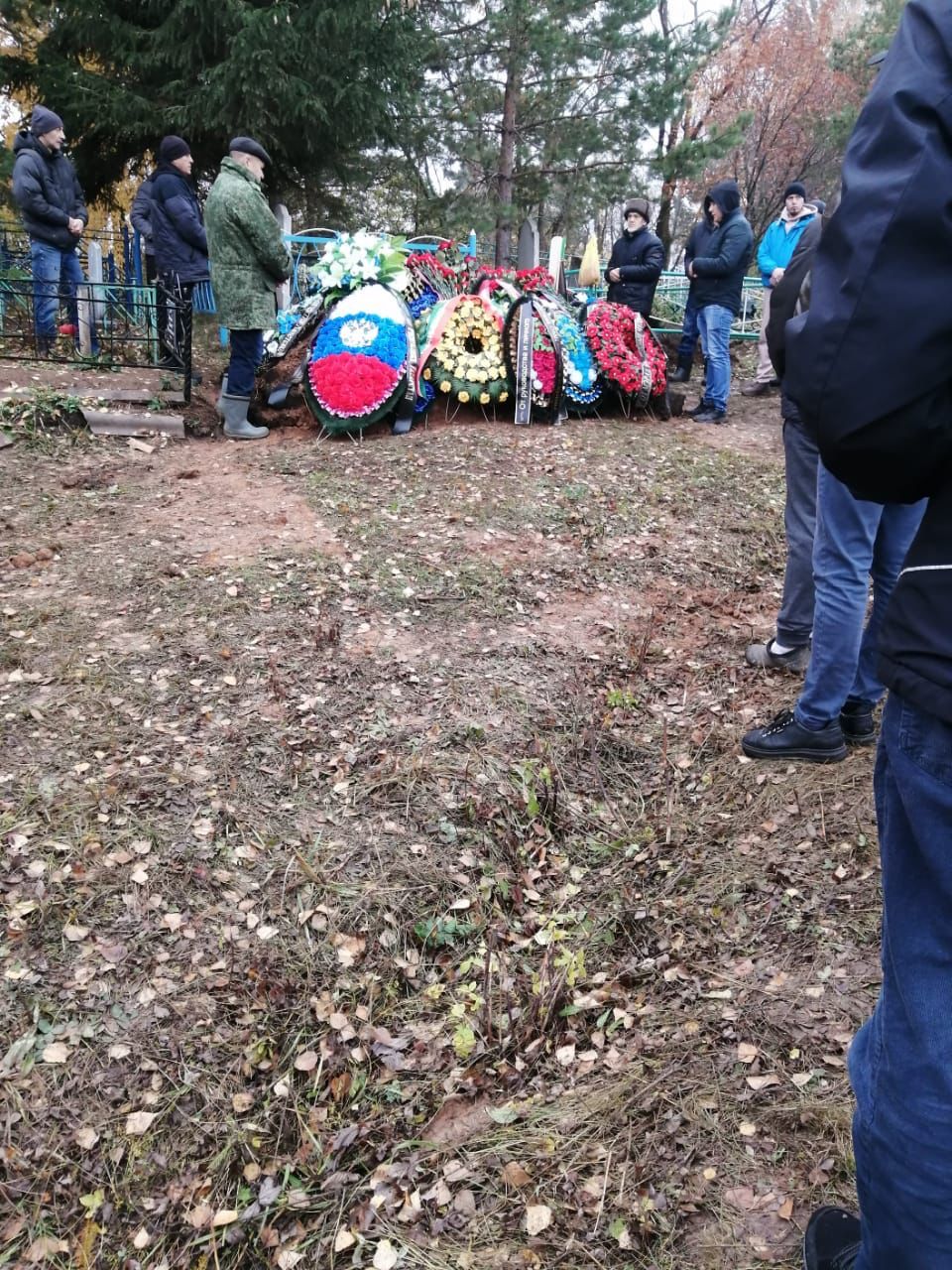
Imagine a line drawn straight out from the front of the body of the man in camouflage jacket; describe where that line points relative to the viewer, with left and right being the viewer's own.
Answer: facing to the right of the viewer

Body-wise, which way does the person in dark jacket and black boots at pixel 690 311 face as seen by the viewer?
to the viewer's left

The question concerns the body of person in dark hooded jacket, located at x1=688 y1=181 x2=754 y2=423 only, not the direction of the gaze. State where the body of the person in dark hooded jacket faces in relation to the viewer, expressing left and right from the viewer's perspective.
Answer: facing to the left of the viewer

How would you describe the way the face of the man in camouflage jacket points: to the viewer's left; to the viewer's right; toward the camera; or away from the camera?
to the viewer's right

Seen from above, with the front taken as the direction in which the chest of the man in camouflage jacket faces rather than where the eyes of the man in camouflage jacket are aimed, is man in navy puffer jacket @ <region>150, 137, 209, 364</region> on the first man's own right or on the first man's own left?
on the first man's own left

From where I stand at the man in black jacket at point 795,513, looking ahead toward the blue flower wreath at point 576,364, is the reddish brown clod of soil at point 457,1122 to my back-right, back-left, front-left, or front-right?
back-left

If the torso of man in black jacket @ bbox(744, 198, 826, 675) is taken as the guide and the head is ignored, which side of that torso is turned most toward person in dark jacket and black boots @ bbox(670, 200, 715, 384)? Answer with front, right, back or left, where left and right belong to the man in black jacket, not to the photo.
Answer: right

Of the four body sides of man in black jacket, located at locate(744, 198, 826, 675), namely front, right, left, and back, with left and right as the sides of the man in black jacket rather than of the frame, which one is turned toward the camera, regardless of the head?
left

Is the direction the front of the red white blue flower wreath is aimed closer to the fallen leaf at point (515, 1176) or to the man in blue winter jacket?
the fallen leaf

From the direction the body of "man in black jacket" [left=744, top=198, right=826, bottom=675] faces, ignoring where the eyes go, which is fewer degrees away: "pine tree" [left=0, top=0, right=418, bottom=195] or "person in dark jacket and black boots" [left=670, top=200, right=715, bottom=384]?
the pine tree
